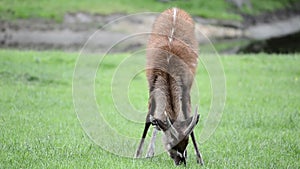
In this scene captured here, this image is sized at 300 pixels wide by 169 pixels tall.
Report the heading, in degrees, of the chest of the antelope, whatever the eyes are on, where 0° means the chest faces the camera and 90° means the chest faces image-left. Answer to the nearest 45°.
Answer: approximately 0°
